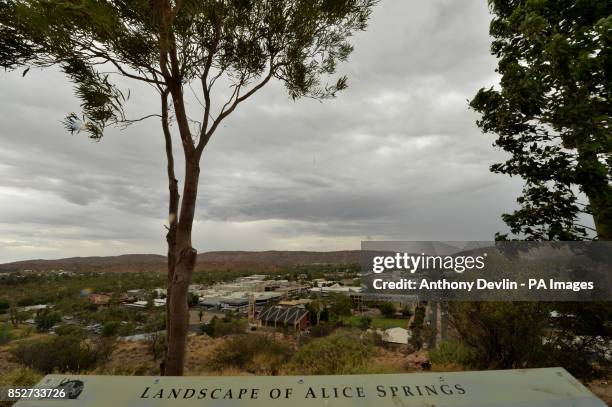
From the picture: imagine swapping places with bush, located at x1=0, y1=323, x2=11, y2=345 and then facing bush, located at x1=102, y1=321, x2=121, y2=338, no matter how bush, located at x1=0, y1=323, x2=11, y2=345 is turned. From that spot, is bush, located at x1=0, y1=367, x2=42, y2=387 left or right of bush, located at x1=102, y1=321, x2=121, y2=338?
right

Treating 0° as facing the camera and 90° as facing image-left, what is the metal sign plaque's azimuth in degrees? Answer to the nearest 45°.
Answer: approximately 0°

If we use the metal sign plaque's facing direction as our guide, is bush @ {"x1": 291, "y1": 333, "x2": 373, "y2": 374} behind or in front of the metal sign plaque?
behind

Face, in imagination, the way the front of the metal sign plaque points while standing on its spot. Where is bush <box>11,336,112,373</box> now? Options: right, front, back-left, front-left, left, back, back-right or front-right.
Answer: back-right

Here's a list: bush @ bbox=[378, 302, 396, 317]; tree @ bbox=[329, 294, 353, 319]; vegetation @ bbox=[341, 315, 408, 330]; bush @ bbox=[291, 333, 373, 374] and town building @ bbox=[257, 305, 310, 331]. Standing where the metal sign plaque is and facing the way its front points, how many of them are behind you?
5

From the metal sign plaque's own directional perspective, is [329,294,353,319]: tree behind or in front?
behind

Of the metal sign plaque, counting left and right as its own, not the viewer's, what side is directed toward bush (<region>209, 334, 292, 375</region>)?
back

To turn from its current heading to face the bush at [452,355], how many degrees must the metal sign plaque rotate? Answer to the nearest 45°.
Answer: approximately 135° to its left

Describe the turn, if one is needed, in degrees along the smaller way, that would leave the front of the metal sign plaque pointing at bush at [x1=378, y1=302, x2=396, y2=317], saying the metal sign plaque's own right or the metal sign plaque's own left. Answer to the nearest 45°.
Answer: approximately 180°

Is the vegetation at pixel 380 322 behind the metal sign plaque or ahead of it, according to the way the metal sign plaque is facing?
behind

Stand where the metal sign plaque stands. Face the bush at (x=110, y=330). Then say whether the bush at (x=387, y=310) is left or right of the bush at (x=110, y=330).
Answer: right

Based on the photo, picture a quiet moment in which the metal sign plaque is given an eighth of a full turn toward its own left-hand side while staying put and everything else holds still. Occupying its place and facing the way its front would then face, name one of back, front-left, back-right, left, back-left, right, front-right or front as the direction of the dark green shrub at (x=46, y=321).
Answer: back

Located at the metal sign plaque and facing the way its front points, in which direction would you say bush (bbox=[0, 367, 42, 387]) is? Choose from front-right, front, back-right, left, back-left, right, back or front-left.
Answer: back-right

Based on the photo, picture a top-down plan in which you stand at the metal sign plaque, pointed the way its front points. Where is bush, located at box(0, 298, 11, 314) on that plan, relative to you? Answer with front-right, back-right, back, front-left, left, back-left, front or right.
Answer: back-right

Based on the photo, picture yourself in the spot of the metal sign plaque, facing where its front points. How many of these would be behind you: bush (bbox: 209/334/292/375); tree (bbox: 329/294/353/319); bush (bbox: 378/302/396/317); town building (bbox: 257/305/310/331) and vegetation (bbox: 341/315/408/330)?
5

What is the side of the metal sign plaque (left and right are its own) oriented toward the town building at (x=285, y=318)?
back

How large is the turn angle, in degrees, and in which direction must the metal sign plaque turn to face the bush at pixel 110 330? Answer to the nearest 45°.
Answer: approximately 135° to its right
